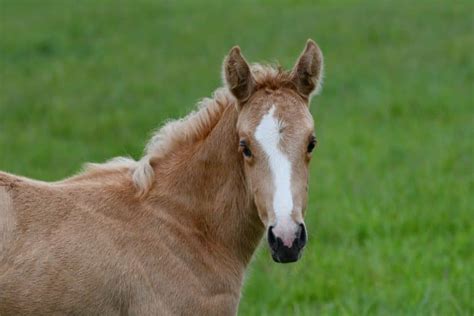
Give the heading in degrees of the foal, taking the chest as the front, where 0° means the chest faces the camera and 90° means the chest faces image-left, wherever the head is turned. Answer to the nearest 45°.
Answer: approximately 270°
